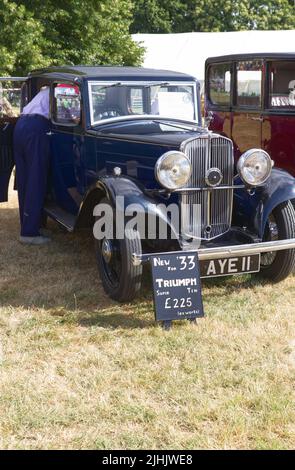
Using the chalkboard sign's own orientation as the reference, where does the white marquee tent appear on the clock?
The white marquee tent is roughly at 6 o'clock from the chalkboard sign.

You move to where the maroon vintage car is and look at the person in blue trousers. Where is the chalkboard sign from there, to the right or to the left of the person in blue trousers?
left

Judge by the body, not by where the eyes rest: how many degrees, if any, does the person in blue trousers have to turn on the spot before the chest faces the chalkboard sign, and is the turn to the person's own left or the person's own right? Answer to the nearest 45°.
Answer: approximately 90° to the person's own right

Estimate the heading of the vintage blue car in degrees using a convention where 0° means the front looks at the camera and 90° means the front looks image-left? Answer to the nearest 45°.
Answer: approximately 315°

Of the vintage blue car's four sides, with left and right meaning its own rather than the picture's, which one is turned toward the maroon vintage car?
left

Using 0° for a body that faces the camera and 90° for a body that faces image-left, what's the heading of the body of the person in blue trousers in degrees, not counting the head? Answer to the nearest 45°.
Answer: approximately 270°

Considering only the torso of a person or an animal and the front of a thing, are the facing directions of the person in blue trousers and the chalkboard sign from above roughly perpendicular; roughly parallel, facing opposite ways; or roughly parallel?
roughly perpendicular

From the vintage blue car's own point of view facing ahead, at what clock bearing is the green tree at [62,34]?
The green tree is roughly at 7 o'clock from the vintage blue car.

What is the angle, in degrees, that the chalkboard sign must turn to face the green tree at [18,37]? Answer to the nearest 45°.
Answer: approximately 180°

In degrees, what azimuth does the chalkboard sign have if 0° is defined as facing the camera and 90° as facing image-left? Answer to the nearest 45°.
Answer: approximately 0°

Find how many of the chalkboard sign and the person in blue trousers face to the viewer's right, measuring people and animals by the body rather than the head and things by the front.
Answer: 1

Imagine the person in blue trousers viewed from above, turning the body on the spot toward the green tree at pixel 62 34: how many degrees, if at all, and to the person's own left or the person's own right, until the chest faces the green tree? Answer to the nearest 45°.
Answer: approximately 90° to the person's own left

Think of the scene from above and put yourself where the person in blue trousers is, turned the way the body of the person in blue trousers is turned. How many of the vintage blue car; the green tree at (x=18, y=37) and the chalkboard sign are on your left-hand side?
1
